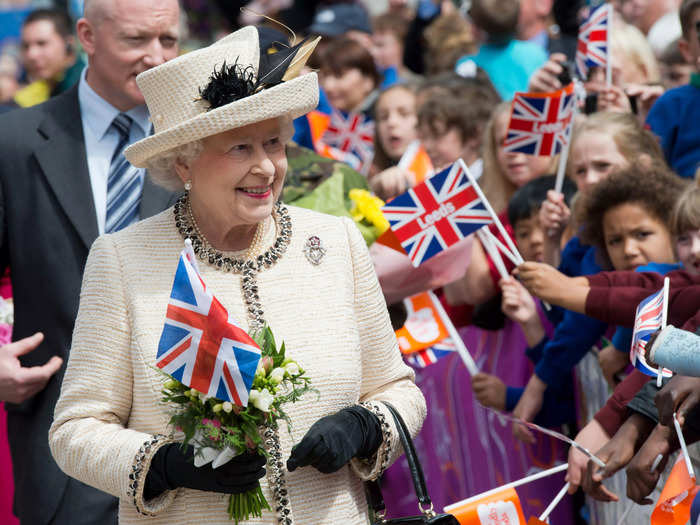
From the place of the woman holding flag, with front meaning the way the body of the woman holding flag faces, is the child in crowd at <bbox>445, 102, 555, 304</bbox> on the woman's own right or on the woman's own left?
on the woman's own left

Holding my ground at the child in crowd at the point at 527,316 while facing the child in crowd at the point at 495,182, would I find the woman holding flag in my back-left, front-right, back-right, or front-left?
back-left

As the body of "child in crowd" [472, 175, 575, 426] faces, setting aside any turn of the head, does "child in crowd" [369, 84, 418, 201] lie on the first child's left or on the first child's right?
on the first child's right

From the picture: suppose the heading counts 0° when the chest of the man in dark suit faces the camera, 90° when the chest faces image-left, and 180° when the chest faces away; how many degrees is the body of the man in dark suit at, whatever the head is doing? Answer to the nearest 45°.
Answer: approximately 315°

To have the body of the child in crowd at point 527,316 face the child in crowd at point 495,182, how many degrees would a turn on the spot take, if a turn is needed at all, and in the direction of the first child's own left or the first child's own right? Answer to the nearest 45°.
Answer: approximately 135° to the first child's own right

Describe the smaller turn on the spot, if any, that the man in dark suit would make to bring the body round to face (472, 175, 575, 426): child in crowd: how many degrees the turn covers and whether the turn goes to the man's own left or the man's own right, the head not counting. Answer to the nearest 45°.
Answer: approximately 45° to the man's own left

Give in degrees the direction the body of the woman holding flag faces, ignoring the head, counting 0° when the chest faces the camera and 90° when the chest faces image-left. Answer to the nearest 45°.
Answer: approximately 315°

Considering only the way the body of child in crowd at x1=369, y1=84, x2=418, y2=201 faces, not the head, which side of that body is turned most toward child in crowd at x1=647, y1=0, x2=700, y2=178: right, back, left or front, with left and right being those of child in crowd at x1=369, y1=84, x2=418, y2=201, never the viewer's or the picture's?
left

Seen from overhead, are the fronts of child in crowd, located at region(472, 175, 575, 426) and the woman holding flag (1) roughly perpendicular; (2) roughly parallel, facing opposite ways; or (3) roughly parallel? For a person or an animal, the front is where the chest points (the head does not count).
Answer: roughly perpendicular

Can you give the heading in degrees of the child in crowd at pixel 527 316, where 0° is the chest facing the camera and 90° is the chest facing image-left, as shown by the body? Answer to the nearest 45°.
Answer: approximately 45°
